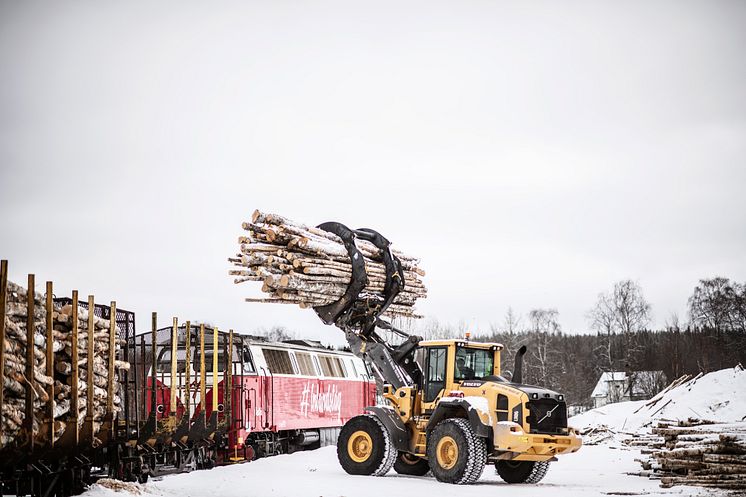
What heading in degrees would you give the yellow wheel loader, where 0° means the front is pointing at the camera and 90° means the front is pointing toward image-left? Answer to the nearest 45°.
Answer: approximately 135°

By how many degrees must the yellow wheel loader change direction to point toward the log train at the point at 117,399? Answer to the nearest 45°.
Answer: approximately 90° to its left

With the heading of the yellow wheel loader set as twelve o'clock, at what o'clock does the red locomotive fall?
The red locomotive is roughly at 12 o'clock from the yellow wheel loader.
